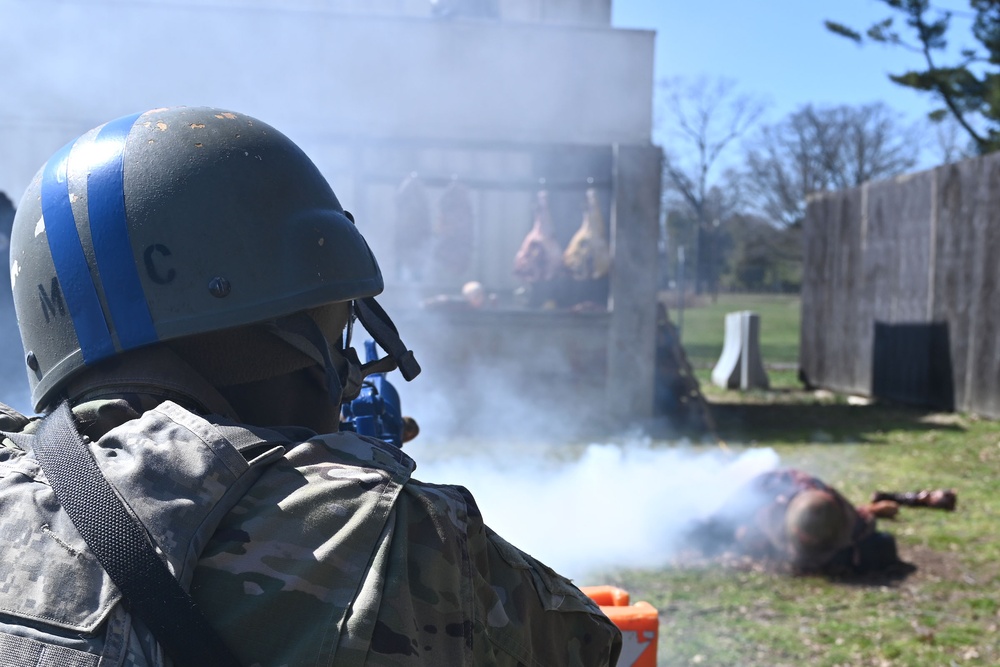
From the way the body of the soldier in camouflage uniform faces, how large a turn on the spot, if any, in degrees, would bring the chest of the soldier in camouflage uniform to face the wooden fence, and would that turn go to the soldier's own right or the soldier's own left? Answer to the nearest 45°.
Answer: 0° — they already face it

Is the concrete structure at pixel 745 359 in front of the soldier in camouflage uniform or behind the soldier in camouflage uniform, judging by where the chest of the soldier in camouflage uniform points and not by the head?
in front

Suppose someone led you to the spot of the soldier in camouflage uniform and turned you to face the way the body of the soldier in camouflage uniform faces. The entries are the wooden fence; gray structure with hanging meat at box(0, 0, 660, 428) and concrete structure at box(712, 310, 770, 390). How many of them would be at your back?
0

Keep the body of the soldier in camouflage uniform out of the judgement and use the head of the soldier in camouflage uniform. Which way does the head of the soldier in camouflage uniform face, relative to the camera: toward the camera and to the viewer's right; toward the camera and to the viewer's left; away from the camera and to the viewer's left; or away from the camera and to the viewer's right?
away from the camera and to the viewer's right

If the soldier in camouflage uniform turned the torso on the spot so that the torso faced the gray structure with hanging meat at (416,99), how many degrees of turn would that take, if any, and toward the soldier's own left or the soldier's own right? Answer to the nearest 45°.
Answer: approximately 45° to the soldier's own left

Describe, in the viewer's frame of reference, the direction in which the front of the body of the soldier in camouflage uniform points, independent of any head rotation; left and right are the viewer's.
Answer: facing away from the viewer and to the right of the viewer

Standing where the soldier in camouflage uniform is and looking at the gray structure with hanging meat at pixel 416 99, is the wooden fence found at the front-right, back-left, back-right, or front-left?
front-right

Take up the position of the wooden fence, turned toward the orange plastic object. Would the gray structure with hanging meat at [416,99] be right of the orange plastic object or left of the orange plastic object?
right
